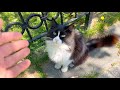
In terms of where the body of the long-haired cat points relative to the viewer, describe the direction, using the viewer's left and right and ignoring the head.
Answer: facing the viewer and to the left of the viewer
